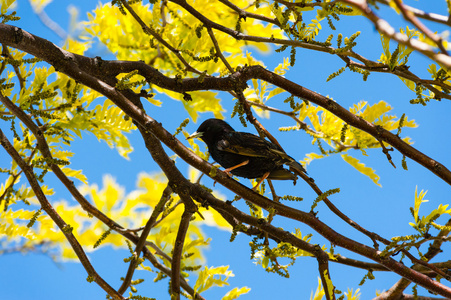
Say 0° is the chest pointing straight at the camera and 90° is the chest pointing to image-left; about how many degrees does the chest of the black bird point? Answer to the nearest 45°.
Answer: approximately 90°
